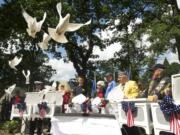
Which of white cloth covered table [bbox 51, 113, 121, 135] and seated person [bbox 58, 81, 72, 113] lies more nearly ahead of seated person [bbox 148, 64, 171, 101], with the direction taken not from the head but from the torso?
the white cloth covered table

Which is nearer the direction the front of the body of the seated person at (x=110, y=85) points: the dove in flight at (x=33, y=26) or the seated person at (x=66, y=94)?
the dove in flight

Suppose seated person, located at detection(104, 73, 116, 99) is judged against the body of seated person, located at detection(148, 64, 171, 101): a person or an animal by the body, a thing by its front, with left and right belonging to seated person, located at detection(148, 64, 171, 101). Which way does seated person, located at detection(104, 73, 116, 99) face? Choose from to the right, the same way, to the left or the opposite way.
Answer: the same way

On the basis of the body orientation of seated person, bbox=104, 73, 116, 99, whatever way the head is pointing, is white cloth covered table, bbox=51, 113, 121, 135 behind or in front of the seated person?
in front

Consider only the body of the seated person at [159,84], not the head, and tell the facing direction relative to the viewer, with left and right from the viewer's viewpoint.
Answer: facing the viewer and to the left of the viewer

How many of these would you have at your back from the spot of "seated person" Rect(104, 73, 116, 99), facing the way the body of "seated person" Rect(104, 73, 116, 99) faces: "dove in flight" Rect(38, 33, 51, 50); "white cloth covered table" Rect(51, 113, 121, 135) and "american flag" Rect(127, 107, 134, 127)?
0

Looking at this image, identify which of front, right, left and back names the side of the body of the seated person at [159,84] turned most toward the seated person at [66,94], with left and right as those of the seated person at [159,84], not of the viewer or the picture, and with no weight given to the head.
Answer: right

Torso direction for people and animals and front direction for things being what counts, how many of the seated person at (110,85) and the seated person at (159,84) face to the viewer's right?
0

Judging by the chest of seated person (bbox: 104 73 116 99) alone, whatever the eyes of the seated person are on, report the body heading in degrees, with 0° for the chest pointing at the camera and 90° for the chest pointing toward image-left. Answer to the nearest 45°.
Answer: approximately 45°
